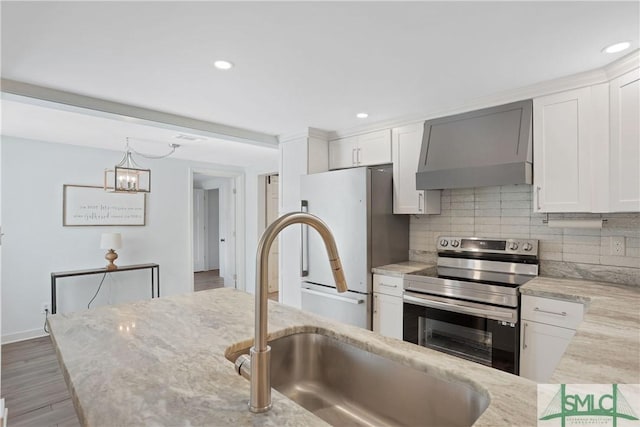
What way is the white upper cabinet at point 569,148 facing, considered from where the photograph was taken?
facing the viewer and to the left of the viewer

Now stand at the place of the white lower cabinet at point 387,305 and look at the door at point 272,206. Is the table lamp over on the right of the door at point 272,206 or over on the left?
left

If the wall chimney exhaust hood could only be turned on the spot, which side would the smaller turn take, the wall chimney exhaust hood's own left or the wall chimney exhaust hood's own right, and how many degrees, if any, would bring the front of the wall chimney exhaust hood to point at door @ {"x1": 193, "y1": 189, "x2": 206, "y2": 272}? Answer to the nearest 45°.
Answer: approximately 90° to the wall chimney exhaust hood's own right

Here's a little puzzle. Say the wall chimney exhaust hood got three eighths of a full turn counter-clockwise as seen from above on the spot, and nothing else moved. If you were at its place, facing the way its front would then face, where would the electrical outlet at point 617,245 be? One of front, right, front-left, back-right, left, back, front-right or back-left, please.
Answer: front

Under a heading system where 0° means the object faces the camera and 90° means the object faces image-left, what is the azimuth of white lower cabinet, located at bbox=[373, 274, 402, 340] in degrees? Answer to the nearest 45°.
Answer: approximately 45°

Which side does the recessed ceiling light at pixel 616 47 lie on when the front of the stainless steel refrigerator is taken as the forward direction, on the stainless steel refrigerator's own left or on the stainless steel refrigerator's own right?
on the stainless steel refrigerator's own left

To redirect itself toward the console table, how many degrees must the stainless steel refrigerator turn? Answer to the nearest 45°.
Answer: approximately 45° to its right

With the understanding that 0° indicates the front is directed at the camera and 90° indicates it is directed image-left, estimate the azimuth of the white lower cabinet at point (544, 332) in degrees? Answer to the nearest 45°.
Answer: approximately 45°

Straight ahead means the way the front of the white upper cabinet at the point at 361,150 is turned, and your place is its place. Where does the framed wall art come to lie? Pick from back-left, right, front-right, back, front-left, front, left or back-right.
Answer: front-right

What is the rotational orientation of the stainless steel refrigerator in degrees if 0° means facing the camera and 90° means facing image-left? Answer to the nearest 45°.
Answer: approximately 45°

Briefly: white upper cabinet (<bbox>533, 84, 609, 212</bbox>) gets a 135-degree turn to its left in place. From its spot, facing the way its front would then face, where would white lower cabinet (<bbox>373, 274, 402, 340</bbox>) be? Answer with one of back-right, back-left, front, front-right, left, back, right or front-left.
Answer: back
